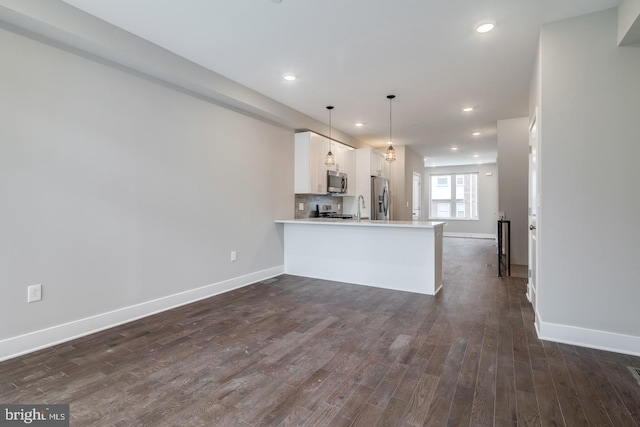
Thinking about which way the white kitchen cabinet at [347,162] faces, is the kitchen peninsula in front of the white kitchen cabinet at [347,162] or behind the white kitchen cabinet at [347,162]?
in front

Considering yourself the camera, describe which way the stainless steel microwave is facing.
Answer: facing the viewer and to the right of the viewer

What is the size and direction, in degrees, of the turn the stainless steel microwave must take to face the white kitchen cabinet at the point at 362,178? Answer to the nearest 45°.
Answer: approximately 90° to its left

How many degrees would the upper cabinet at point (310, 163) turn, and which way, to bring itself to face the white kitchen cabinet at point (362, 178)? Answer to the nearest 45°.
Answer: approximately 90° to its left

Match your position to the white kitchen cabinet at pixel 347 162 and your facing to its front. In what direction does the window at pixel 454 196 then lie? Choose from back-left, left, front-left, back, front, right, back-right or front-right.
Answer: left

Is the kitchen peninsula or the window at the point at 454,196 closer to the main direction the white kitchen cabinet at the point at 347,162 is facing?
the kitchen peninsula

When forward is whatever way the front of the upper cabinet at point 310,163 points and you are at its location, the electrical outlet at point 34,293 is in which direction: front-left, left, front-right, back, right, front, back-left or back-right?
right
